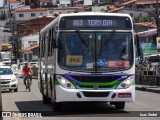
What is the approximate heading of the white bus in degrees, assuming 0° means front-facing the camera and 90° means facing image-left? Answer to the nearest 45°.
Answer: approximately 0°

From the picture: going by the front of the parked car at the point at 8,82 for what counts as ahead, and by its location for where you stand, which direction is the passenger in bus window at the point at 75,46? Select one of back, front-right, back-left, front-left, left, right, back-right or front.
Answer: front

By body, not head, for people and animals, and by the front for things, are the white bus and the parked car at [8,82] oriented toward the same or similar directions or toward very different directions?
same or similar directions

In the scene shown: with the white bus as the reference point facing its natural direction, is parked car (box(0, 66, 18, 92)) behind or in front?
behind

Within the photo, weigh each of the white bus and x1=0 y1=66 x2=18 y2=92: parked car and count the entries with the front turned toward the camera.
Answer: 2

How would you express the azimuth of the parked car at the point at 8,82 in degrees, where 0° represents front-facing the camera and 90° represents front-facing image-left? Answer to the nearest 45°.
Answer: approximately 0°

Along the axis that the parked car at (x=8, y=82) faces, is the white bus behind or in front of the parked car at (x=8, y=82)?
in front
